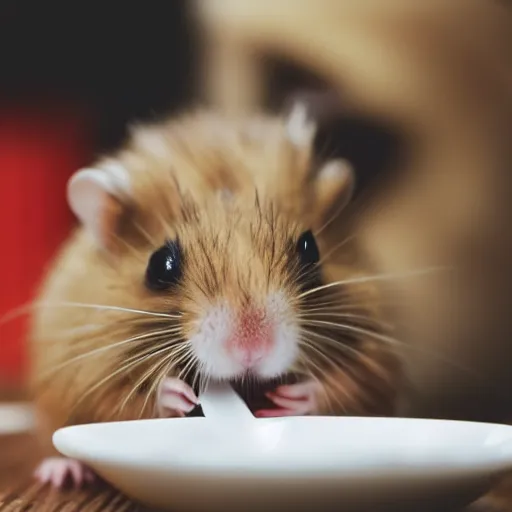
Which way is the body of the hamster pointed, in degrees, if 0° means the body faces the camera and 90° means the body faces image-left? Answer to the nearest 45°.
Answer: approximately 0°
